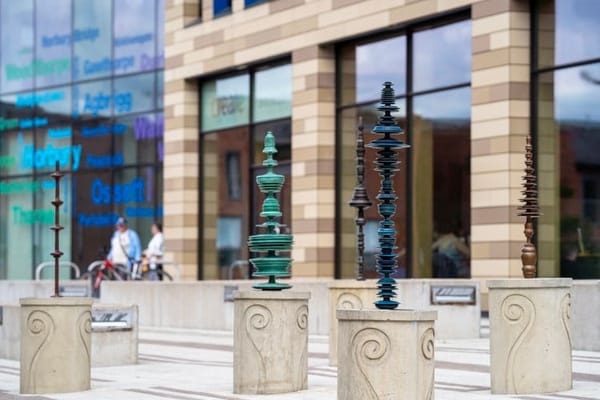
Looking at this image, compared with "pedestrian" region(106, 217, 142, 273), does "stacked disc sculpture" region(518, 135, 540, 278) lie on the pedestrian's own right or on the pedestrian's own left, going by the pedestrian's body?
on the pedestrian's own left

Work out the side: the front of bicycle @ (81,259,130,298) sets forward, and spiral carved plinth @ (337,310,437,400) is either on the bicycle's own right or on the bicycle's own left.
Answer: on the bicycle's own left

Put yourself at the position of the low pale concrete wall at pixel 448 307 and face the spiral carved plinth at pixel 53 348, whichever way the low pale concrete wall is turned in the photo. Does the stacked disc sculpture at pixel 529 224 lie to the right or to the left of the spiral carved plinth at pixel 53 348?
left

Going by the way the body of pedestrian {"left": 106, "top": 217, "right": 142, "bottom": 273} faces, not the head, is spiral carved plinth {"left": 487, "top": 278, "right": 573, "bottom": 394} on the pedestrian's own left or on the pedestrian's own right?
on the pedestrian's own left

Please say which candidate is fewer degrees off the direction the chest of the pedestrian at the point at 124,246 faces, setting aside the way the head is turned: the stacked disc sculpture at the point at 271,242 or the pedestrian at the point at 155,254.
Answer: the stacked disc sculpture

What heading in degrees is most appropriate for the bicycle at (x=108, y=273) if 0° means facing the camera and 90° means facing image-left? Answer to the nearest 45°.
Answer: approximately 45°

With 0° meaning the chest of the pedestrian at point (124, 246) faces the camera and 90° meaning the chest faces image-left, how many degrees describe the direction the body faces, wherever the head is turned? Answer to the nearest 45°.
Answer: approximately 45°
